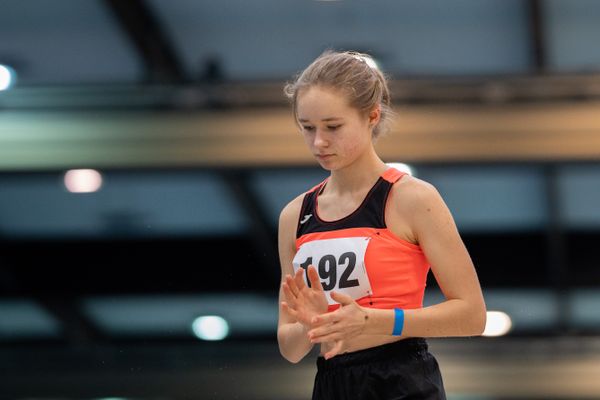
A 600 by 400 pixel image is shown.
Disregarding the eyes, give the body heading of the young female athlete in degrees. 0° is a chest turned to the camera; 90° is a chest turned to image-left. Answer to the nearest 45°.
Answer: approximately 45°
